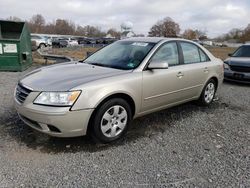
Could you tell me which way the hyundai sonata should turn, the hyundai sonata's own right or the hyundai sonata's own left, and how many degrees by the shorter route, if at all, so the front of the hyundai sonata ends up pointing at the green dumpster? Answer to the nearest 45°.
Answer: approximately 90° to the hyundai sonata's own right

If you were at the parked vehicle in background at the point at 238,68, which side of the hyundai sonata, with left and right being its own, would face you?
back

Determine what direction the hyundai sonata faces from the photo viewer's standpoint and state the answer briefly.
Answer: facing the viewer and to the left of the viewer

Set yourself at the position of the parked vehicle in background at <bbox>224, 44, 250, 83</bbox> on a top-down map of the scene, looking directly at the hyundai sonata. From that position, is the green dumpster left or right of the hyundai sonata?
right

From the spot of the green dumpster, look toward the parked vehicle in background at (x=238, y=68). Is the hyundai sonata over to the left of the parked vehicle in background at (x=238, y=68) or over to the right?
right
